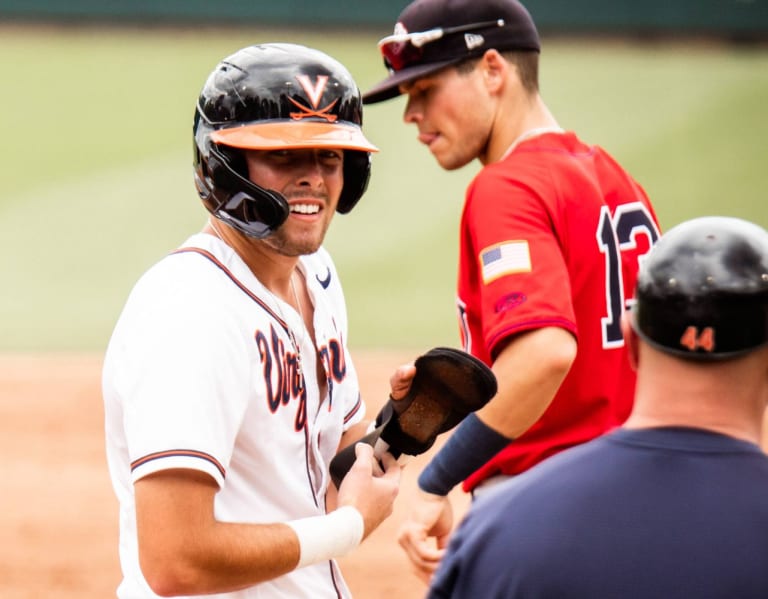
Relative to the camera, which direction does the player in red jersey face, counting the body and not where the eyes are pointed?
to the viewer's left

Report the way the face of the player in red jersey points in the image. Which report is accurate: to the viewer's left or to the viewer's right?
to the viewer's left

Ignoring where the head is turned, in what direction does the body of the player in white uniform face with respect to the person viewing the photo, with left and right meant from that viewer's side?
facing the viewer and to the right of the viewer

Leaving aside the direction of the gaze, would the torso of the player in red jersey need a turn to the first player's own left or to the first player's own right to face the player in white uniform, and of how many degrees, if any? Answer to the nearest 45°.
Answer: approximately 45° to the first player's own left

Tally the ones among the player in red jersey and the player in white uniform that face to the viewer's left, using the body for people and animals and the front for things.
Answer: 1

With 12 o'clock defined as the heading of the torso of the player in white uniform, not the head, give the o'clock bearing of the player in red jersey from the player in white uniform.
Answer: The player in red jersey is roughly at 9 o'clock from the player in white uniform.
